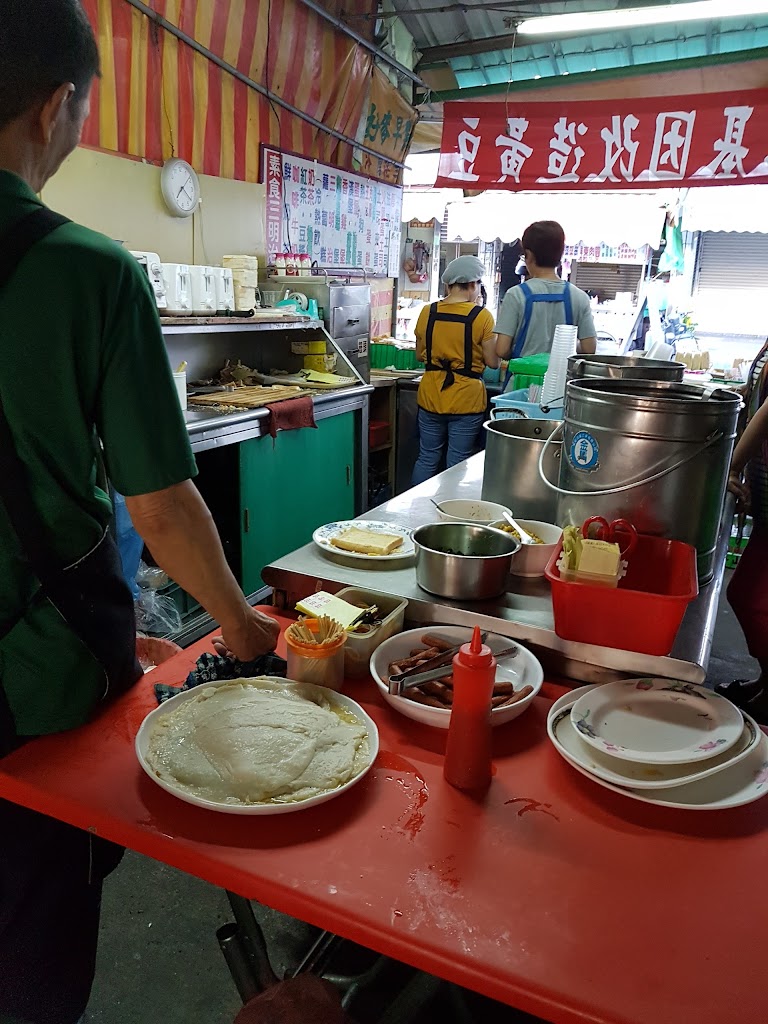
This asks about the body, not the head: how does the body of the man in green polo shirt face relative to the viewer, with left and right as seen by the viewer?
facing away from the viewer and to the right of the viewer

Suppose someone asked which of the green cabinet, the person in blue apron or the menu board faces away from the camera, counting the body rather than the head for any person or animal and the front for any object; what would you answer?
the person in blue apron

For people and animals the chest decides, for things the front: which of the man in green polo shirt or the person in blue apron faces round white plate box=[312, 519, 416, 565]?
the man in green polo shirt

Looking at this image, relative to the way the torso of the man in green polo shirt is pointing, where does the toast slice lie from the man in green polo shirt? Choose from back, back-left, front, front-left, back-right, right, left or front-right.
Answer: front

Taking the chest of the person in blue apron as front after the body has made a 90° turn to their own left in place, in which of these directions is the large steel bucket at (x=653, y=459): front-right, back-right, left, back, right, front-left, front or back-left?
left

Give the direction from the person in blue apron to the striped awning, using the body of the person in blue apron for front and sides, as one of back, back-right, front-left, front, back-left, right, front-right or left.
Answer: left

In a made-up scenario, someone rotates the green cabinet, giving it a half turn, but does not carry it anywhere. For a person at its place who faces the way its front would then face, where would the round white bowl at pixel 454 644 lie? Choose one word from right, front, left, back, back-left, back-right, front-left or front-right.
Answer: back-left

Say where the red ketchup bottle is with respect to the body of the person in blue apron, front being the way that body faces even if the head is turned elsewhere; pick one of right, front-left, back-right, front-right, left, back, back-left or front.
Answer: back

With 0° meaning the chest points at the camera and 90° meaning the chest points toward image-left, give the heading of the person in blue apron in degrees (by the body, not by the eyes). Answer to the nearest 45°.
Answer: approximately 180°

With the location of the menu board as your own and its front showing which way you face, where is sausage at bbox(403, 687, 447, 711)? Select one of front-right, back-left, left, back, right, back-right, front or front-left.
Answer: front-right

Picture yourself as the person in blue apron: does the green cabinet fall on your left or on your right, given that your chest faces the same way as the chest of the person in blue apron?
on your left

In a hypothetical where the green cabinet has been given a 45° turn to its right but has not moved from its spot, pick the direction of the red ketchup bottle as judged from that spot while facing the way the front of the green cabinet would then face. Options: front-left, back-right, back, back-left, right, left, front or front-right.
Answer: front

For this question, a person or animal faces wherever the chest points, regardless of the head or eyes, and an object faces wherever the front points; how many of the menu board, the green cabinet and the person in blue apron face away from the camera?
1

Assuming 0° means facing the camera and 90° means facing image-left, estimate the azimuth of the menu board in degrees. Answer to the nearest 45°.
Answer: approximately 315°
